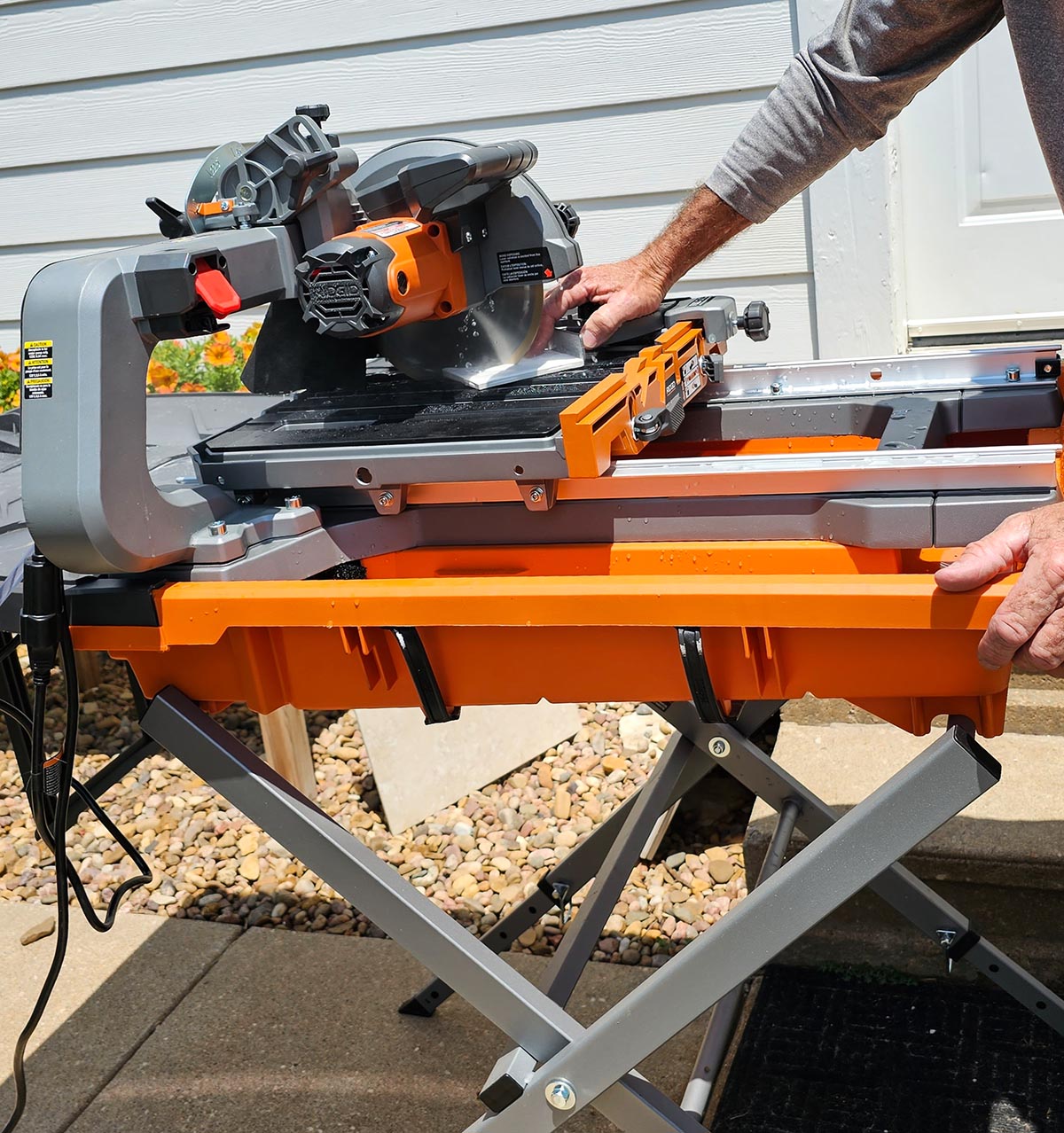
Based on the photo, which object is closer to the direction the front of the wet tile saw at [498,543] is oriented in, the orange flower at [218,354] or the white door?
the white door

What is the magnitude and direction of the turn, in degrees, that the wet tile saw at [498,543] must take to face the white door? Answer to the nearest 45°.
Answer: approximately 45° to its left

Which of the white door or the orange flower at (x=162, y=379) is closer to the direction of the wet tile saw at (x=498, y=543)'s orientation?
the white door

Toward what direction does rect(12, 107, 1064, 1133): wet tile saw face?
to the viewer's right

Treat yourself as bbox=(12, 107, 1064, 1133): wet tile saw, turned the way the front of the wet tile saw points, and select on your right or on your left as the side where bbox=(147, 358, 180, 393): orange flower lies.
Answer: on your left

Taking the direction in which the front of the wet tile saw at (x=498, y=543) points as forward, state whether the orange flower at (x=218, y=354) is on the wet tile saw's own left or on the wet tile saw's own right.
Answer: on the wet tile saw's own left
